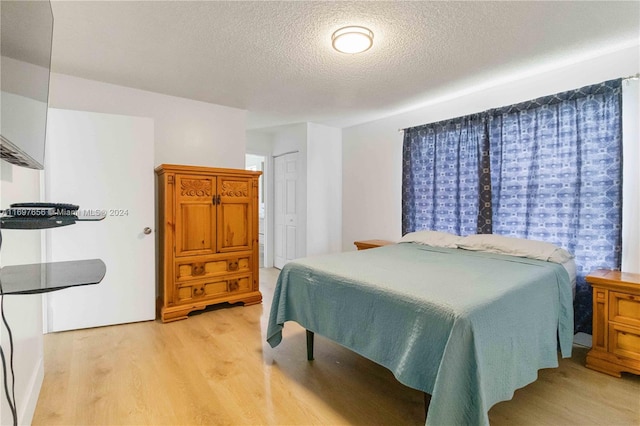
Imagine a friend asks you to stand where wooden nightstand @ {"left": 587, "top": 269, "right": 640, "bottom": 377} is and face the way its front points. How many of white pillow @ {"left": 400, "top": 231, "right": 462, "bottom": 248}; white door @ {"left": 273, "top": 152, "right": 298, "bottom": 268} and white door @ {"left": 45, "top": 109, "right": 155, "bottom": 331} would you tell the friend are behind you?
0

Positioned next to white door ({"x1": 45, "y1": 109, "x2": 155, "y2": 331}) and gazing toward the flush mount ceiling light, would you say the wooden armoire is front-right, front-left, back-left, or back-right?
front-left

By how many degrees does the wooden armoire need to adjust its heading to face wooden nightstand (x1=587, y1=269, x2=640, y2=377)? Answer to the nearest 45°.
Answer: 0° — it already faces it

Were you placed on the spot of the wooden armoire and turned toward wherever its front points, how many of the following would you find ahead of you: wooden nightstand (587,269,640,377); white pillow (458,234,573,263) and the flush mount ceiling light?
3

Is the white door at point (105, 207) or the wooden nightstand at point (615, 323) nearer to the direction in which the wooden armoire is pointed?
the wooden nightstand

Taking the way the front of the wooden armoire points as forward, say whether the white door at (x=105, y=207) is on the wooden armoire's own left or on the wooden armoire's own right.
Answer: on the wooden armoire's own right

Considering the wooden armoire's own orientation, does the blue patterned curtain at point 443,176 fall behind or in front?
in front

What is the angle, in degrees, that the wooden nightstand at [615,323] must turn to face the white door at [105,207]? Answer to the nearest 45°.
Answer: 0° — it already faces it

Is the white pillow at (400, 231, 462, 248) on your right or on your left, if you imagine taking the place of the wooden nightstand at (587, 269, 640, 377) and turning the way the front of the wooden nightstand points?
on your right

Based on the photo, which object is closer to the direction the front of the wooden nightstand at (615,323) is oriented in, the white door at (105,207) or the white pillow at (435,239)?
the white door

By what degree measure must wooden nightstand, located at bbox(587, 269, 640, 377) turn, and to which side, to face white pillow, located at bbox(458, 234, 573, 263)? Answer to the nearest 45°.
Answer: approximately 45° to its right

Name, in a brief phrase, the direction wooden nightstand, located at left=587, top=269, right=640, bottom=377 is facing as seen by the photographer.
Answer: facing the viewer and to the left of the viewer

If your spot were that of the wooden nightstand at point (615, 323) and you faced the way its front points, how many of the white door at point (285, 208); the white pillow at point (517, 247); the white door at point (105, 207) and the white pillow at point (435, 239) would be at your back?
0

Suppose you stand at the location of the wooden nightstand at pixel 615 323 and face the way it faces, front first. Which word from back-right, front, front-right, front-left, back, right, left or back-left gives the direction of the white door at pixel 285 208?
front-right

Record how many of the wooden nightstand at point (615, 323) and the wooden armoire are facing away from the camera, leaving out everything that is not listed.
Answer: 0
